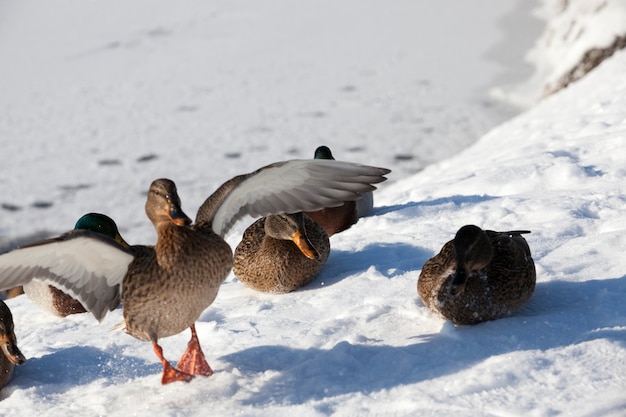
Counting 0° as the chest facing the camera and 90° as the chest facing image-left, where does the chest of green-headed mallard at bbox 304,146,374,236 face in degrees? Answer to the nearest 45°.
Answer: approximately 45°

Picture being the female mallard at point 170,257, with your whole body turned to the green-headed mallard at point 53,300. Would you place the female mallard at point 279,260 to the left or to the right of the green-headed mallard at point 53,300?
right

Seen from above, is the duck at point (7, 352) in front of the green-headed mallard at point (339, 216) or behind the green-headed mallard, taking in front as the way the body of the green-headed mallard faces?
in front

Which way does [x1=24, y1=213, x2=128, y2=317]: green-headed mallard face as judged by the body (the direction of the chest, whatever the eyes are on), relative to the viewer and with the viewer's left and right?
facing to the right of the viewer

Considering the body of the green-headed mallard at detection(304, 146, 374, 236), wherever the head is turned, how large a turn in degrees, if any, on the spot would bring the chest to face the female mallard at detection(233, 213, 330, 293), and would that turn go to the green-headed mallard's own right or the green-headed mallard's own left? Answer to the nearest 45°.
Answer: approximately 45° to the green-headed mallard's own left

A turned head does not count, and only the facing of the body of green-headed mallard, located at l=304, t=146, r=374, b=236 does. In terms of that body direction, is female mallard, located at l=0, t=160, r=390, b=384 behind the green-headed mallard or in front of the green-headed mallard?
in front

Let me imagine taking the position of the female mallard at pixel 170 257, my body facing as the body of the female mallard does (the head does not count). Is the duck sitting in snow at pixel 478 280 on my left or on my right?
on my left

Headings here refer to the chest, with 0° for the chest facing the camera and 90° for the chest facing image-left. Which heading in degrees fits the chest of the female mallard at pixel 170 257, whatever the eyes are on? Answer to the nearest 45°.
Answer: approximately 315°

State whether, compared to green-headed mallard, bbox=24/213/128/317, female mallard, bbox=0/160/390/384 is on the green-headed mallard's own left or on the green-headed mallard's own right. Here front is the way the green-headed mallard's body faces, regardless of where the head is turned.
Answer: on the green-headed mallard's own right

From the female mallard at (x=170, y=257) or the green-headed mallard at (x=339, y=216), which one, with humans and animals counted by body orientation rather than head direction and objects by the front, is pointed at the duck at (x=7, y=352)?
the green-headed mallard

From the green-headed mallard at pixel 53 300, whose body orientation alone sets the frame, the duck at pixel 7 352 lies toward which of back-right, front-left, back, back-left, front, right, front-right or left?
right
